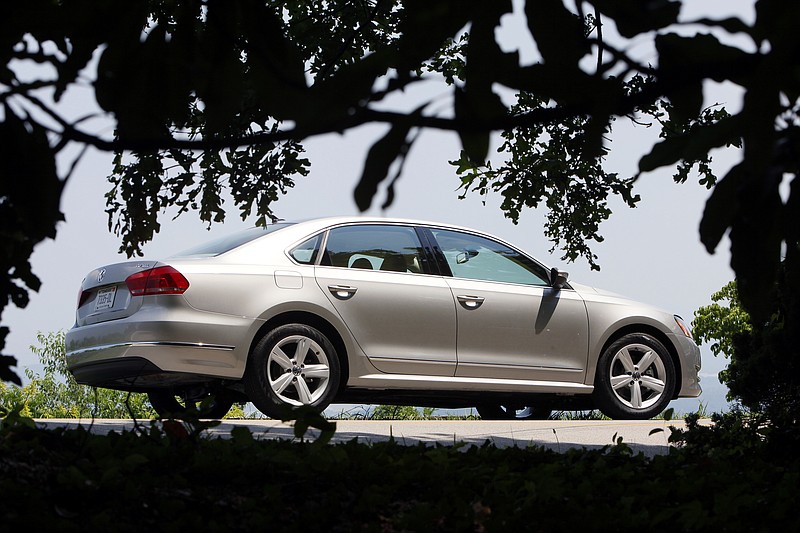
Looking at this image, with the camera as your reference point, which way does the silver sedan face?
facing away from the viewer and to the right of the viewer
